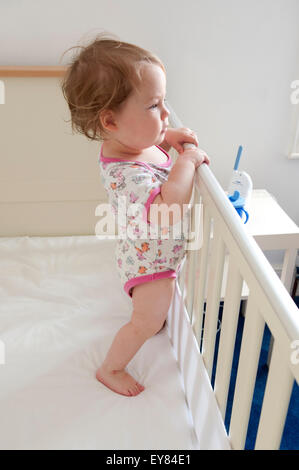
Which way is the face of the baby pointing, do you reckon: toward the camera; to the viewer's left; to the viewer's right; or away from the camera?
to the viewer's right

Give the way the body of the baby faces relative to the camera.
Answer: to the viewer's right
